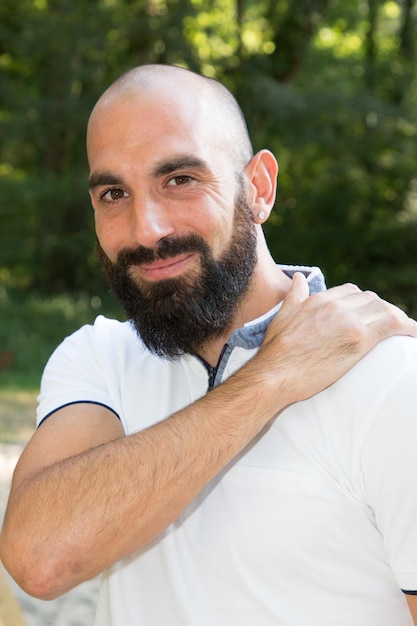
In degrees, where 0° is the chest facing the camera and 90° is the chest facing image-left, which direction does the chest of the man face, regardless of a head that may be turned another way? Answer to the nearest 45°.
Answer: approximately 45°
